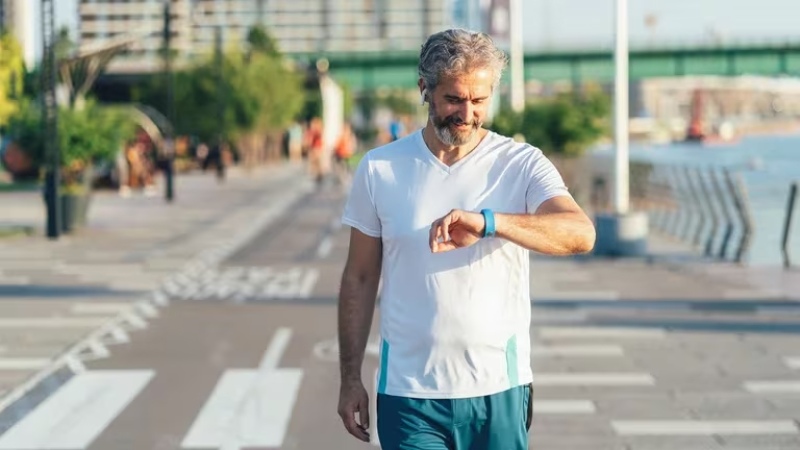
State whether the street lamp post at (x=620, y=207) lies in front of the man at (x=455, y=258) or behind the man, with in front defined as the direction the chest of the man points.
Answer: behind

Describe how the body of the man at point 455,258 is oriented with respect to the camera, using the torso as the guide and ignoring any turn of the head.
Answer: toward the camera

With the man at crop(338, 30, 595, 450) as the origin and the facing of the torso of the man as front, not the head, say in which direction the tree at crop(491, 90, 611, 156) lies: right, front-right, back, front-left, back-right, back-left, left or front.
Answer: back

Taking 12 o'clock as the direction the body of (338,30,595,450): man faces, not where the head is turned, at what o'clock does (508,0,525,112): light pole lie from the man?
The light pole is roughly at 6 o'clock from the man.

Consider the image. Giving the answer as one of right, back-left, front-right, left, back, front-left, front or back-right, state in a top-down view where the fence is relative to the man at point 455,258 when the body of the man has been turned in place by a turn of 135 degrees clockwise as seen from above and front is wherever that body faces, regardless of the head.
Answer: front-right

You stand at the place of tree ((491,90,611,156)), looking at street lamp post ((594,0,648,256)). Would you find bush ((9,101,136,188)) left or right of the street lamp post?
right

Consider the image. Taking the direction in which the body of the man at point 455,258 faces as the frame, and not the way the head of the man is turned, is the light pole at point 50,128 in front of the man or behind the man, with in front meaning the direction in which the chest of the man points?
behind

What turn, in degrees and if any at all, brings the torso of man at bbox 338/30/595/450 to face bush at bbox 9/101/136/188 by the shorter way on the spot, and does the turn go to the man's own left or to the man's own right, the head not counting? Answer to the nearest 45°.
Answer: approximately 180°
